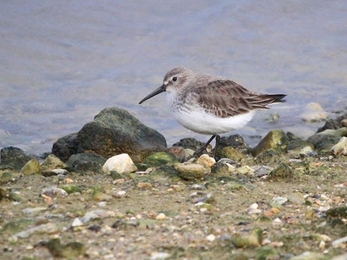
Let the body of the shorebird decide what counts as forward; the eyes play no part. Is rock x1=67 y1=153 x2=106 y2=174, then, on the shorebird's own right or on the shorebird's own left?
on the shorebird's own left

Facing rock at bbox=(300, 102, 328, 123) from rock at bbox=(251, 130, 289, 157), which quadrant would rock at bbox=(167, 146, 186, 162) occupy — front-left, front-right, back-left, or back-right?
back-left

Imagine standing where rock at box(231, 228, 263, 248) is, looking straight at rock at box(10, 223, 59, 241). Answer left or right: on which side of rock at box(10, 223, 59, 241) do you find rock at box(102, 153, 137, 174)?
right

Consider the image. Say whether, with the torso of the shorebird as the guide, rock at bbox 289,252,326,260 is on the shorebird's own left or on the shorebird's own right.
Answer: on the shorebird's own left

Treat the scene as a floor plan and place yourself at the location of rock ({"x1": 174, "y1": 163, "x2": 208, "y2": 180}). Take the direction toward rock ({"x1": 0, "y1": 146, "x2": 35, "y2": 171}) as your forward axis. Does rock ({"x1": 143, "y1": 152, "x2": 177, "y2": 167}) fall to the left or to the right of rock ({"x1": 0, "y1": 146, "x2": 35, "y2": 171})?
right

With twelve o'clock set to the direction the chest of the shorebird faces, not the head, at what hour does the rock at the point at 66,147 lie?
The rock is roughly at 12 o'clock from the shorebird.

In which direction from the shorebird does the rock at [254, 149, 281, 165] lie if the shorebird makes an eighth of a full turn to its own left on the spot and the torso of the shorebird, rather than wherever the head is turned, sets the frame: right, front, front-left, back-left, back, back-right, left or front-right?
left

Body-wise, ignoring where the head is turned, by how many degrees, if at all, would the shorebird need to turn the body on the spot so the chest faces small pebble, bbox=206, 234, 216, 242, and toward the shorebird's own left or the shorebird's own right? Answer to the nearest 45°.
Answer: approximately 90° to the shorebird's own left

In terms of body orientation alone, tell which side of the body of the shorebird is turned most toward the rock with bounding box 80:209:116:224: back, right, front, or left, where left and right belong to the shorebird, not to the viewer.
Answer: left

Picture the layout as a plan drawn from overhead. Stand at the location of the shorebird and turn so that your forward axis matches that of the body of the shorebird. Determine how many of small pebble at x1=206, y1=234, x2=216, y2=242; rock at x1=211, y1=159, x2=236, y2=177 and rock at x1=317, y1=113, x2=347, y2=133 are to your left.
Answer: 2

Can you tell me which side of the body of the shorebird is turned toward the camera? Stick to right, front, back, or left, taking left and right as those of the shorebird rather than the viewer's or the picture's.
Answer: left
